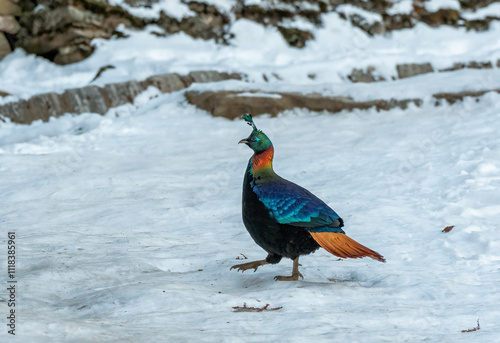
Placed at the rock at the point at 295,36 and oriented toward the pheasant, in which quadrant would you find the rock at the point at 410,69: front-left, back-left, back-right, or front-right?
front-left

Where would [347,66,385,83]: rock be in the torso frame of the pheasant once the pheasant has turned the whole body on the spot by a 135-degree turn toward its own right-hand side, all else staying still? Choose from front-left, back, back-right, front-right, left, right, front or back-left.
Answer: front-left

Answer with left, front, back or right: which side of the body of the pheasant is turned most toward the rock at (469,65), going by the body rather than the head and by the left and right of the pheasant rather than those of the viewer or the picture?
right

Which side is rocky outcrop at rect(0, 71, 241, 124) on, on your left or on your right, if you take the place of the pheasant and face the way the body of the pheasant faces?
on your right

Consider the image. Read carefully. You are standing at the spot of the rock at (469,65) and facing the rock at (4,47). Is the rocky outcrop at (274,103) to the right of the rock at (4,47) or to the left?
left

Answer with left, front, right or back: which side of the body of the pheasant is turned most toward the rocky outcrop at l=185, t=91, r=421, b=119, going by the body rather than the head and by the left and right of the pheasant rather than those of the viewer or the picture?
right

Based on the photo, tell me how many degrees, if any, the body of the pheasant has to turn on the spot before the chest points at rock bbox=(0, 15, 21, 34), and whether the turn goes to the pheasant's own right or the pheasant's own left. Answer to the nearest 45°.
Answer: approximately 45° to the pheasant's own right

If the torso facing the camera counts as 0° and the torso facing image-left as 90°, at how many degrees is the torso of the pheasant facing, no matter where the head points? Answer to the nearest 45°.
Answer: approximately 90°

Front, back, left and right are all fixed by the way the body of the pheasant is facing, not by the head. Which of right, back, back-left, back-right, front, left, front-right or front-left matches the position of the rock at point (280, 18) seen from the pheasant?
right

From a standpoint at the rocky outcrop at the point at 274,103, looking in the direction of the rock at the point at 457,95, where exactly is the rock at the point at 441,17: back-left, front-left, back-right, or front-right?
front-left

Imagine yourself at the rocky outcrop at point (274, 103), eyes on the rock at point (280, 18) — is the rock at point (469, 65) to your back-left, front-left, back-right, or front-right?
front-right

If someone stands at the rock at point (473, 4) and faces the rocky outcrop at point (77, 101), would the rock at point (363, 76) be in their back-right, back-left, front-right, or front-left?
front-left

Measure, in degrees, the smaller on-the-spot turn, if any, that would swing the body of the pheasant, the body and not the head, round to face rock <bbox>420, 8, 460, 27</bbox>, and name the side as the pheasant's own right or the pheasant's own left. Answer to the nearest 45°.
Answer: approximately 90° to the pheasant's own right
